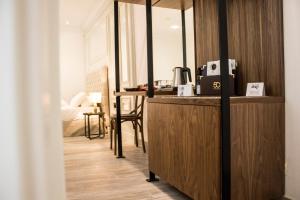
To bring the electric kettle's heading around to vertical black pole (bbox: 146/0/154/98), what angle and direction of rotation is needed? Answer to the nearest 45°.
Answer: approximately 45° to its left

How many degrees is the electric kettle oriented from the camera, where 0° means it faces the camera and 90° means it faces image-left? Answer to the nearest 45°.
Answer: approximately 90°

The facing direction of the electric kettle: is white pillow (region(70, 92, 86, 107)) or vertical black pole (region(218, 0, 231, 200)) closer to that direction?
the white pillow

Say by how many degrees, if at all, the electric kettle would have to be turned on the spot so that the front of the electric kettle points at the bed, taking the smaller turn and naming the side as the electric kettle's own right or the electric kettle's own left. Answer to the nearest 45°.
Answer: approximately 45° to the electric kettle's own right
